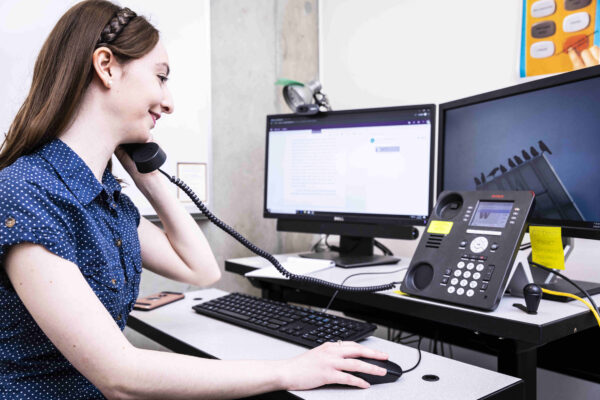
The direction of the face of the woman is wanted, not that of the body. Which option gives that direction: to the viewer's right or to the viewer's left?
to the viewer's right

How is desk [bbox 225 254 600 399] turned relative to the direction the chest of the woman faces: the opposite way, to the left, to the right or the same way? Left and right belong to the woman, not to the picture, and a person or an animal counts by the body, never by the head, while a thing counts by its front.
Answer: the opposite way

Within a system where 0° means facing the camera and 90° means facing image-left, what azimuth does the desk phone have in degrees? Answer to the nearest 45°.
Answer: approximately 45°

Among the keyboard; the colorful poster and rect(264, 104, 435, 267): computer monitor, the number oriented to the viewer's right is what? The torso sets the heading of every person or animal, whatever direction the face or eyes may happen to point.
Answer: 0

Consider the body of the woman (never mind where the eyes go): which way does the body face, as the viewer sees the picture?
to the viewer's right

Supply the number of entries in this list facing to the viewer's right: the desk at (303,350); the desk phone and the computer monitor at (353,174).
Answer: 0

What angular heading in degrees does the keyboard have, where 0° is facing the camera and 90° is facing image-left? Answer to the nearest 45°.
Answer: approximately 45°

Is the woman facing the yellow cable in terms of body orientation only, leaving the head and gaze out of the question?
yes

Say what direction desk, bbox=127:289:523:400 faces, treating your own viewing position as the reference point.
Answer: facing the viewer and to the left of the viewer
